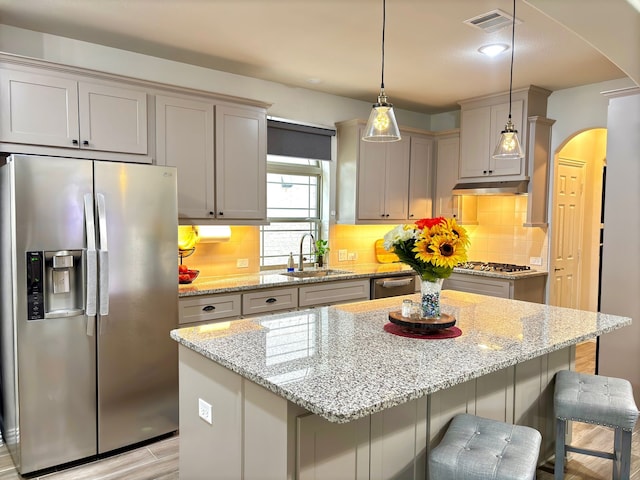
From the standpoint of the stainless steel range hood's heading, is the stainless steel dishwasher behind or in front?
in front

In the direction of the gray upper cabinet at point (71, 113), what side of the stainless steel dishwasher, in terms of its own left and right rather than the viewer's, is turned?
right

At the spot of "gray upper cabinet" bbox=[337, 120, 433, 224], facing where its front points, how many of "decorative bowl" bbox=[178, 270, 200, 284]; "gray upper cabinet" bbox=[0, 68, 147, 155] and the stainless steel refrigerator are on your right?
3

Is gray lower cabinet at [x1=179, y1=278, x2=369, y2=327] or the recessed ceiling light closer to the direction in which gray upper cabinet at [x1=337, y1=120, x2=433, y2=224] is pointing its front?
the recessed ceiling light

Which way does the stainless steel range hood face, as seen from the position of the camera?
facing the viewer and to the left of the viewer

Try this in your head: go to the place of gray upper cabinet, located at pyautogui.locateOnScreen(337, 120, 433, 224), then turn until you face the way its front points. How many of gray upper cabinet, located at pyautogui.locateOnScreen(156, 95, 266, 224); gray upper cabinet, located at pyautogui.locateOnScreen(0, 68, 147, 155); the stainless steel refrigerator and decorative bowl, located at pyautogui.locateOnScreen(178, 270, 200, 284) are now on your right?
4

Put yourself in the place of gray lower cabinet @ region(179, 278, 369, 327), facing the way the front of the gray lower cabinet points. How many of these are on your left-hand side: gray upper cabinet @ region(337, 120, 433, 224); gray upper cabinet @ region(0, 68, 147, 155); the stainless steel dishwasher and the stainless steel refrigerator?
2

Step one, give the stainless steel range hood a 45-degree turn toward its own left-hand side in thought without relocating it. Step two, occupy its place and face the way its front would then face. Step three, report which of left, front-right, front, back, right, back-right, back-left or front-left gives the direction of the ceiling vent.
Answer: front

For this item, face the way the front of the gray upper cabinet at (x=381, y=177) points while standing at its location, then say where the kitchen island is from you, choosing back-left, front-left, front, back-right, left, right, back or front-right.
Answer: front-right

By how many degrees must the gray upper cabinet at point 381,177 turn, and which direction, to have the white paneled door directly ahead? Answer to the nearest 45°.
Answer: approximately 45° to its left

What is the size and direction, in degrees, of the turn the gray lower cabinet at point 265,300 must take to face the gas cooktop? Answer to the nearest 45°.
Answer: approximately 45° to its left

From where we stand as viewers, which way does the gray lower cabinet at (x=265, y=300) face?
facing the viewer and to the right of the viewer

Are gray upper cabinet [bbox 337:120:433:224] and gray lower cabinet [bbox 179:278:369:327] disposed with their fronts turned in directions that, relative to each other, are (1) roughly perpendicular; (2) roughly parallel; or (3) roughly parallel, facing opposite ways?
roughly parallel

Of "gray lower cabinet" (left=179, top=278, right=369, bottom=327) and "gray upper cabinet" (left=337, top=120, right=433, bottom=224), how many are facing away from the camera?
0

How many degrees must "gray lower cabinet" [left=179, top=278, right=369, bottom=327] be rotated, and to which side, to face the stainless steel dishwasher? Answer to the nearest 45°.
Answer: approximately 90° to its left

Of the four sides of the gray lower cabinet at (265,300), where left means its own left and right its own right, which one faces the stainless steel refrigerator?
right
